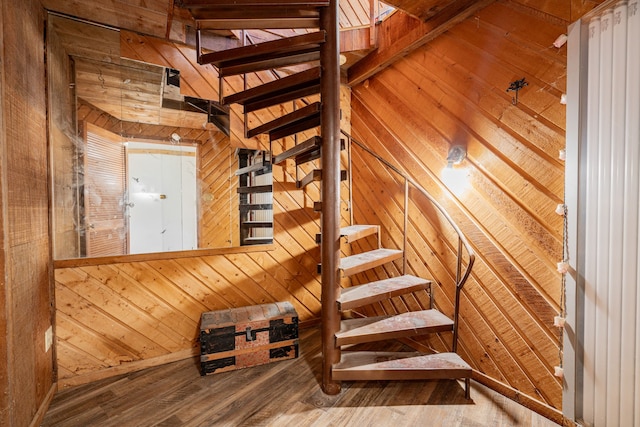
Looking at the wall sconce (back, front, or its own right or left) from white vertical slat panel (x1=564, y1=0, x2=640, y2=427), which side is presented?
left

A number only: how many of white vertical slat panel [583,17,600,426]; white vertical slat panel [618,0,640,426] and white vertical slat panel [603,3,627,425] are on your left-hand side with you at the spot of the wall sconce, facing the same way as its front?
3

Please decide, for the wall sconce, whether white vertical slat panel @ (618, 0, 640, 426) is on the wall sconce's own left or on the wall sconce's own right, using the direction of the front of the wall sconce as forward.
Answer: on the wall sconce's own left

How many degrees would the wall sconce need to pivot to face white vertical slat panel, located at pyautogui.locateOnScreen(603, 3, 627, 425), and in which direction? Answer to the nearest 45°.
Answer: approximately 90° to its left

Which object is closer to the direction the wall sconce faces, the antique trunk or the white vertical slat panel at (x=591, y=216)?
the antique trunk

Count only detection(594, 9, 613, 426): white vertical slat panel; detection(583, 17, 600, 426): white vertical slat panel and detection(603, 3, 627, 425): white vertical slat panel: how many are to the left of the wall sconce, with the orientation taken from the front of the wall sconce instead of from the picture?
3

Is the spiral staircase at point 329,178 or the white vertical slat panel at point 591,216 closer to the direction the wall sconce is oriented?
the spiral staircase

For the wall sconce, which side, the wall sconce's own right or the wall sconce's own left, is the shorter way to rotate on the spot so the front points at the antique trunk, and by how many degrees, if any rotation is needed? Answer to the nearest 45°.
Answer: approximately 45° to the wall sconce's own right

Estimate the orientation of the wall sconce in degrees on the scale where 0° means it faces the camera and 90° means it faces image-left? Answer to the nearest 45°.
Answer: approximately 45°

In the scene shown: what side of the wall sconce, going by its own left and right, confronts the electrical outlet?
front

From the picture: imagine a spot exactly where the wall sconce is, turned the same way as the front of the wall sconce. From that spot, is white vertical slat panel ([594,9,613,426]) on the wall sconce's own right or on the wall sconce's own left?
on the wall sconce's own left

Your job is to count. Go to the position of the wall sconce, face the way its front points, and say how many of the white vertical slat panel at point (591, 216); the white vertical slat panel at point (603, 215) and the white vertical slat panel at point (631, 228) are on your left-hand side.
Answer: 3

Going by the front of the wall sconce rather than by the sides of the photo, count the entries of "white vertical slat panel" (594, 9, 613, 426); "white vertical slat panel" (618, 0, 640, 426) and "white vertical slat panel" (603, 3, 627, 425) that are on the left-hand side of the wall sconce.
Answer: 3

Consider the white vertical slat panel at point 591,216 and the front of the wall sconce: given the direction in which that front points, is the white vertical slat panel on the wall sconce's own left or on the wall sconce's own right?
on the wall sconce's own left
